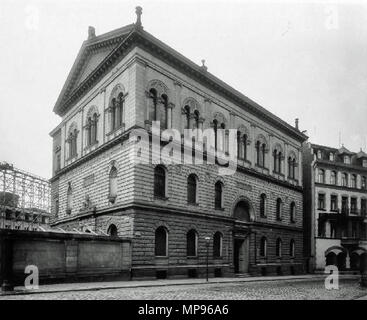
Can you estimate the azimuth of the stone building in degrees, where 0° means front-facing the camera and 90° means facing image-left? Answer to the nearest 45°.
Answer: approximately 315°
